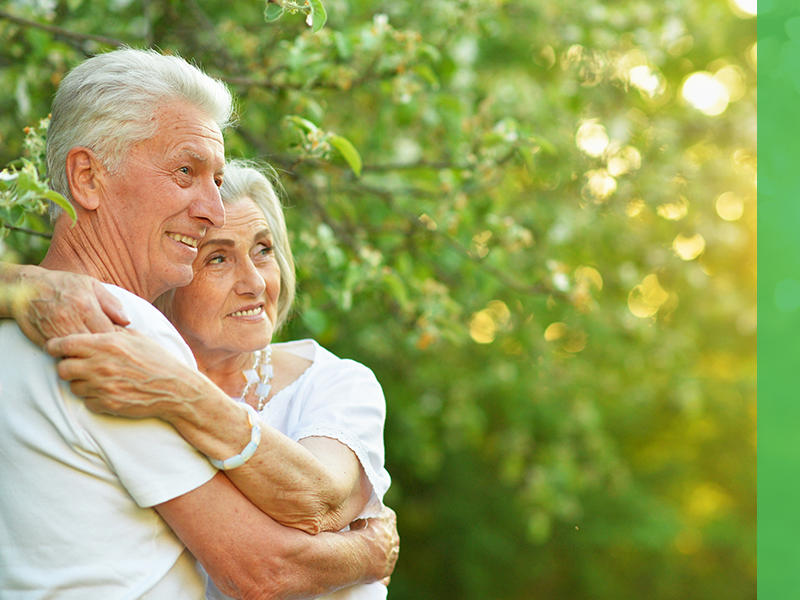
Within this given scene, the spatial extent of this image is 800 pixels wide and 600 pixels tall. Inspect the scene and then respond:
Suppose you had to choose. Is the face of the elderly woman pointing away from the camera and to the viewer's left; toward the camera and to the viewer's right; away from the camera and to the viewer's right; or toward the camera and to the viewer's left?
toward the camera and to the viewer's right

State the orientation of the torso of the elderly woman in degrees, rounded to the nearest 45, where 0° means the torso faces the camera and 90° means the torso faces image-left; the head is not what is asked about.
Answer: approximately 45°

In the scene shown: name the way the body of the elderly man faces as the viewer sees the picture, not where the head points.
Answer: to the viewer's right
